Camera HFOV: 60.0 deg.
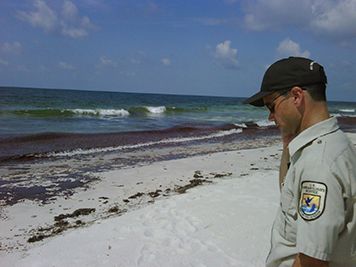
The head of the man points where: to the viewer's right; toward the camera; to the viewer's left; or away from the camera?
to the viewer's left

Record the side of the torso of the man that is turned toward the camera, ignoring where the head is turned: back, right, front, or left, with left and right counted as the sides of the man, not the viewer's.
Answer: left
